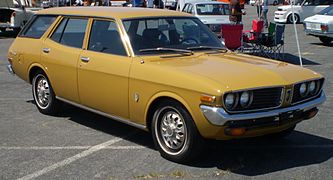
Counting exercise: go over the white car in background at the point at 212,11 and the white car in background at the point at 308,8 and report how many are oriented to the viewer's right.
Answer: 0

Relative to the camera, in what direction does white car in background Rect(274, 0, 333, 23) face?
facing the viewer and to the left of the viewer

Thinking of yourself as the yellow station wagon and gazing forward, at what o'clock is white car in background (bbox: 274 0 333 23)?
The white car in background is roughly at 8 o'clock from the yellow station wagon.

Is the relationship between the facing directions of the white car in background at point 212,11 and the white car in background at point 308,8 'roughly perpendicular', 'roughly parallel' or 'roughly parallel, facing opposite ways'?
roughly perpendicular

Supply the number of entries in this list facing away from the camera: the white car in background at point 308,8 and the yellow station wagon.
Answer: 0

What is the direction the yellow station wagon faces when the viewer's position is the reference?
facing the viewer and to the right of the viewer

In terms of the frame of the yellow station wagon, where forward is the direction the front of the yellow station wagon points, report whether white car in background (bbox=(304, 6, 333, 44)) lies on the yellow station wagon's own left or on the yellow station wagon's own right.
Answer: on the yellow station wagon's own left
